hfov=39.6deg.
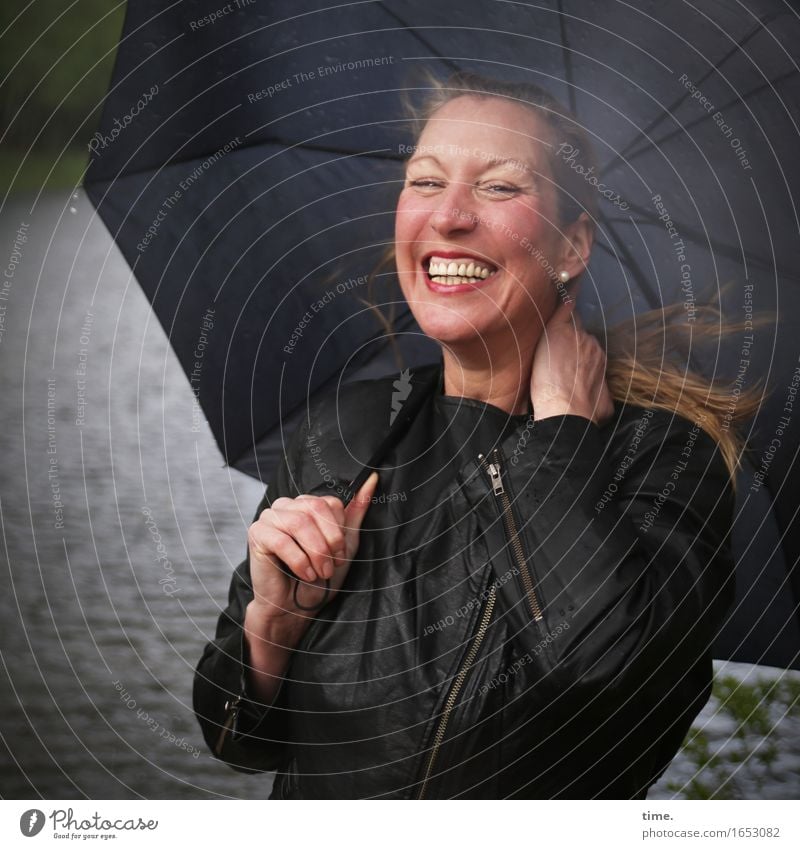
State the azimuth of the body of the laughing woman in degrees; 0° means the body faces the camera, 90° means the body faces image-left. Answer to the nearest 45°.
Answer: approximately 0°
